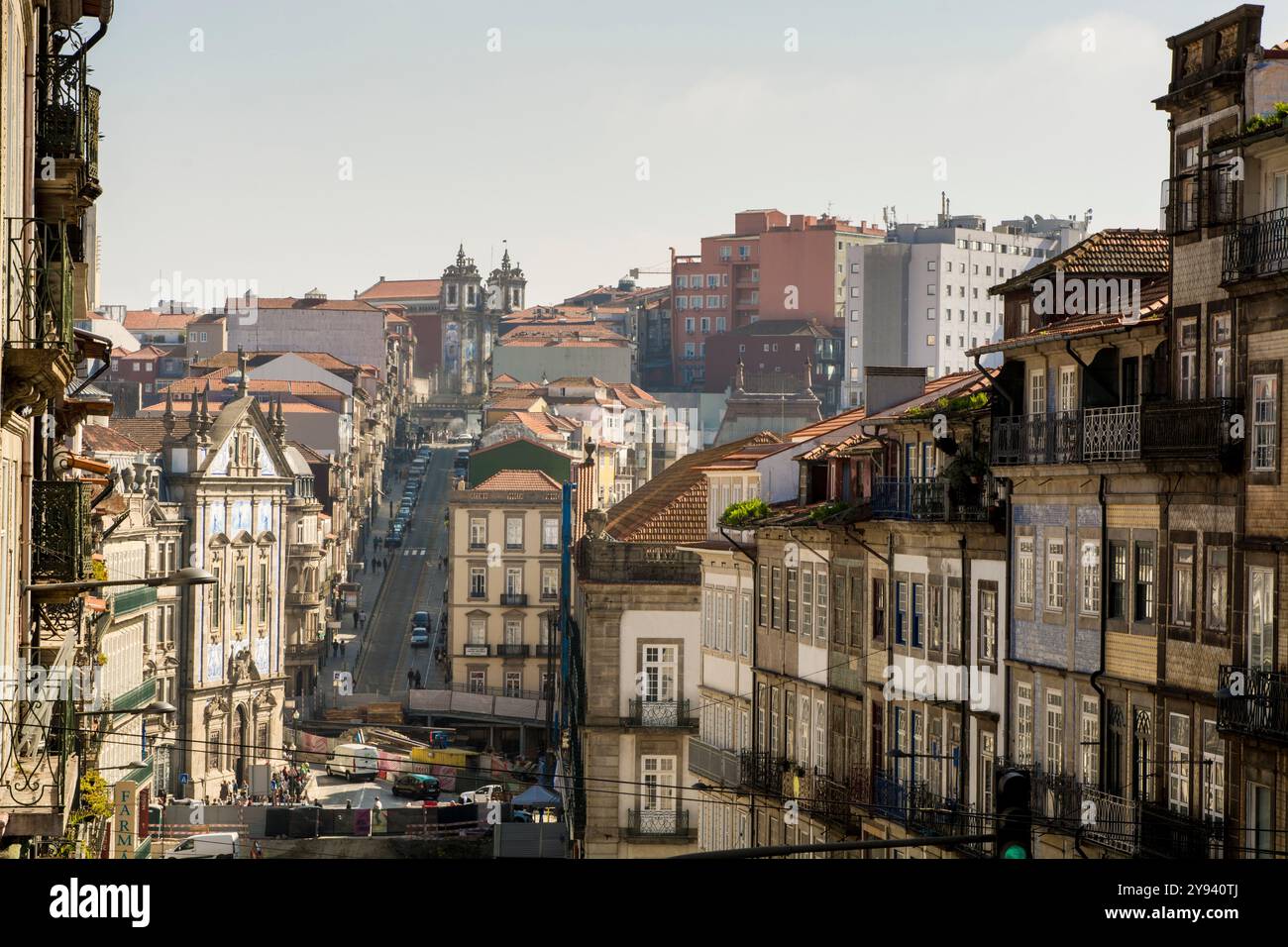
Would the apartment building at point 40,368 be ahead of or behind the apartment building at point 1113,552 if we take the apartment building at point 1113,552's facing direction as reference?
ahead

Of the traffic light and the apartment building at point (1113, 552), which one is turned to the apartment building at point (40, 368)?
the apartment building at point (1113, 552)

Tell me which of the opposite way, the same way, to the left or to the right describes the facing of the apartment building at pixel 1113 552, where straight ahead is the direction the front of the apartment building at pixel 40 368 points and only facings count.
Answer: the opposite way

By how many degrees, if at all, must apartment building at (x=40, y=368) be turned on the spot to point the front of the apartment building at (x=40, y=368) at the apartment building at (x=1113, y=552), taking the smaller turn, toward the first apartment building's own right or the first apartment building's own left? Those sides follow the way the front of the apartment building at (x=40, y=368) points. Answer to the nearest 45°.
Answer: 0° — it already faces it

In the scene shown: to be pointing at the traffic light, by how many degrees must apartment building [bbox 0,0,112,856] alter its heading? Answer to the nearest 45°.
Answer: approximately 45° to its right

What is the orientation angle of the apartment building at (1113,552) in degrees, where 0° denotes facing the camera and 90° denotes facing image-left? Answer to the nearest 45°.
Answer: approximately 45°

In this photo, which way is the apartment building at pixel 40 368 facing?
to the viewer's right

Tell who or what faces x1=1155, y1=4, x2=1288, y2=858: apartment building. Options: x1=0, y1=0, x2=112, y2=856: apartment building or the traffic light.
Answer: x1=0, y1=0, x2=112, y2=856: apartment building

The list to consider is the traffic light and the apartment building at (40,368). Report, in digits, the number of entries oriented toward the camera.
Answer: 1

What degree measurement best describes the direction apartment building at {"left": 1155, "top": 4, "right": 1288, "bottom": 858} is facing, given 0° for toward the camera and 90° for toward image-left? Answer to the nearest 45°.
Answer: approximately 45°

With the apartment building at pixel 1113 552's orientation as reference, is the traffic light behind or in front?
in front
